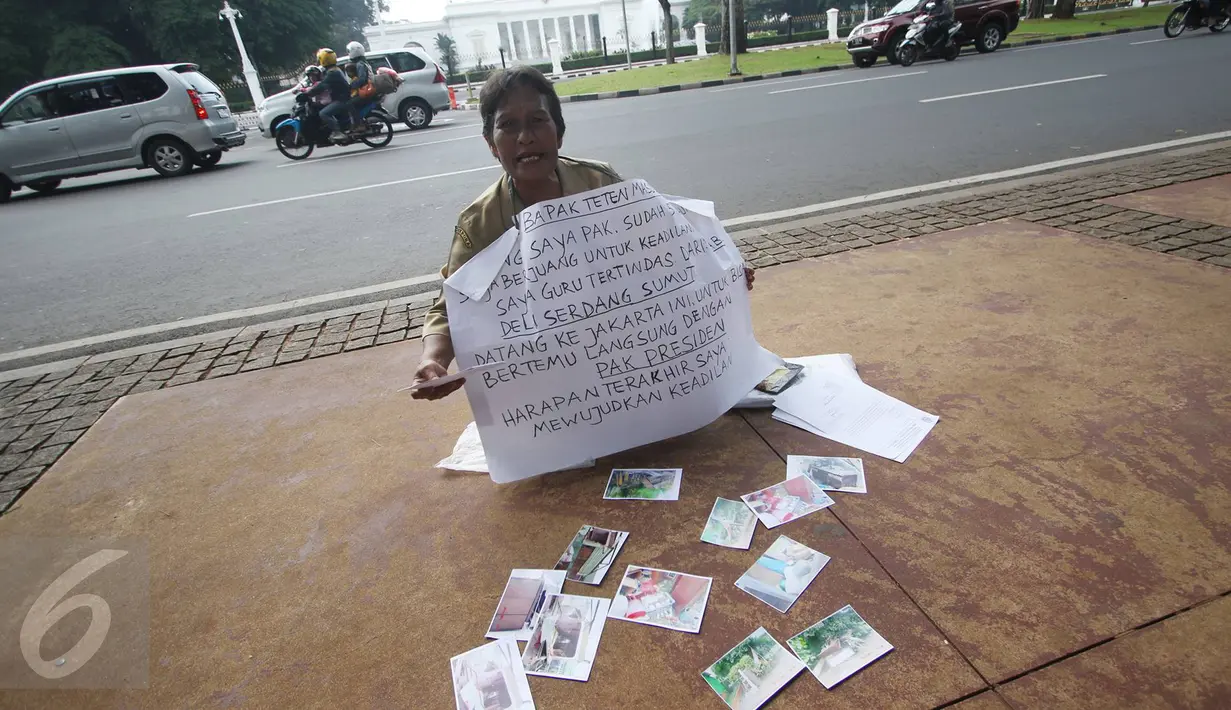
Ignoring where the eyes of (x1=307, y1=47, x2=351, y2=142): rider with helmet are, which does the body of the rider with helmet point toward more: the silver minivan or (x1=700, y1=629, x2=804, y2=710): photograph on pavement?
the silver minivan

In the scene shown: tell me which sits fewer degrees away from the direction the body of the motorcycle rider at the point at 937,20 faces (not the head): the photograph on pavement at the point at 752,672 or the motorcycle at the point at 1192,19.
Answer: the photograph on pavement

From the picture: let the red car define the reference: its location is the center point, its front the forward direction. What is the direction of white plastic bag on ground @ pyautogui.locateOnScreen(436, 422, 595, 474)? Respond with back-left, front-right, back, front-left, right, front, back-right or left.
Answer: front-left

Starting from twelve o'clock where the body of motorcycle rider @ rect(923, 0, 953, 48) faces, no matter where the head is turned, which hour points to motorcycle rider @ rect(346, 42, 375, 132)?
motorcycle rider @ rect(346, 42, 375, 132) is roughly at 12 o'clock from motorcycle rider @ rect(923, 0, 953, 48).

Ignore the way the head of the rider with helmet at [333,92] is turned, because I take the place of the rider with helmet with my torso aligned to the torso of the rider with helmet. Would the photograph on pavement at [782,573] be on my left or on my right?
on my left

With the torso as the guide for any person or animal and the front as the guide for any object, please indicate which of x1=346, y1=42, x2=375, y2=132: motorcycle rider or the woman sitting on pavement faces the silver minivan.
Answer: the motorcycle rider

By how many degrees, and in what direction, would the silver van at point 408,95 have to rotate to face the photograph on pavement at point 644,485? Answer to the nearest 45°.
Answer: approximately 90° to its left

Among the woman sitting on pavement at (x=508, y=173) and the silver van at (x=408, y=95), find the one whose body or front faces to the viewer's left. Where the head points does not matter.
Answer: the silver van

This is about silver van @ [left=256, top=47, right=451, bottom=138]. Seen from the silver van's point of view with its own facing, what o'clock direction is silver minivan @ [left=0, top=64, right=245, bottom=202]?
The silver minivan is roughly at 11 o'clock from the silver van.

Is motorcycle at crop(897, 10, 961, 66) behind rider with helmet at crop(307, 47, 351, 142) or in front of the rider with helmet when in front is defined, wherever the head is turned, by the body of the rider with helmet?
behind

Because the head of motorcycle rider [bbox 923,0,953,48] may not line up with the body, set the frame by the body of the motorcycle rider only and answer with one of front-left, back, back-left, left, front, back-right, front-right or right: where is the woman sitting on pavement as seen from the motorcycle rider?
front-left

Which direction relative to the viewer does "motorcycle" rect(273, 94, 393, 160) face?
to the viewer's left
